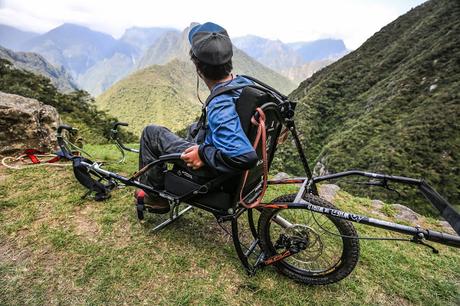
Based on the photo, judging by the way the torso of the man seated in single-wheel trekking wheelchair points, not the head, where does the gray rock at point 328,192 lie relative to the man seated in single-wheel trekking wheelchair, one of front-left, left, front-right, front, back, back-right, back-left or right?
back-right

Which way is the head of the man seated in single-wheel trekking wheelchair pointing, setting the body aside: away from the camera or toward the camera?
away from the camera

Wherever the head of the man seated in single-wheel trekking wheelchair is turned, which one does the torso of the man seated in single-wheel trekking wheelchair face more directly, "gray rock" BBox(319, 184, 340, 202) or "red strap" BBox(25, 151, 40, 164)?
the red strap

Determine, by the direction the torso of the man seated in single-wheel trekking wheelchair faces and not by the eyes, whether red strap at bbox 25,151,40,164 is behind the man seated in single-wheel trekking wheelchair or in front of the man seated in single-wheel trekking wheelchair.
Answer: in front

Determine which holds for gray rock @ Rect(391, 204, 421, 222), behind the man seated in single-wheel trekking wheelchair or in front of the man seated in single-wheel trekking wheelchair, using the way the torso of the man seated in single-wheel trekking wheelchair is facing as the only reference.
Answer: behind

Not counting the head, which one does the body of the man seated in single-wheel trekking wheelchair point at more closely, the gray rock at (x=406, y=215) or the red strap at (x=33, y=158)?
the red strap

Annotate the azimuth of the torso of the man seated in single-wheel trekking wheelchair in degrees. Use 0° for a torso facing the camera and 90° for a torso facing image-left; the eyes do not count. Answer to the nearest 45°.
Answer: approximately 90°
